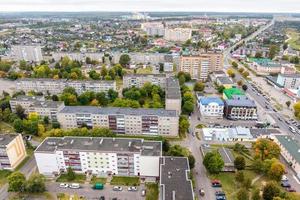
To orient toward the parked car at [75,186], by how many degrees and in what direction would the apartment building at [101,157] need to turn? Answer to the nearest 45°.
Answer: approximately 45° to its right

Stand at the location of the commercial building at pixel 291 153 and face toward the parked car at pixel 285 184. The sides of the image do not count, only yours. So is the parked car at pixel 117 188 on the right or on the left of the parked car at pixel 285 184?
right

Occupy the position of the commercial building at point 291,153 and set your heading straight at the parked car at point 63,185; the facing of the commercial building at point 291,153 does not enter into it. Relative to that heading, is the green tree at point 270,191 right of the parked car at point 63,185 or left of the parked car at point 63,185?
left

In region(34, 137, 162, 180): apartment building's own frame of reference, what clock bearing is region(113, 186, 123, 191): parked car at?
The parked car is roughly at 11 o'clock from the apartment building.

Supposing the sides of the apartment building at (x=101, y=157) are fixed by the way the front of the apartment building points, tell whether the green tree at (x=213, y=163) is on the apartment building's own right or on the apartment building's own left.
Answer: on the apartment building's own left

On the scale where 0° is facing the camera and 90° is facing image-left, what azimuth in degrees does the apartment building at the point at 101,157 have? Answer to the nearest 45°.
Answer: approximately 0°

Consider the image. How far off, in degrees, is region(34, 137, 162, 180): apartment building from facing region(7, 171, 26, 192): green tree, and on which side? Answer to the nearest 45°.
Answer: approximately 90° to its right

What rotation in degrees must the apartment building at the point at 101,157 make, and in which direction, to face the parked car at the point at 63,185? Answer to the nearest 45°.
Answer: approximately 90° to its right

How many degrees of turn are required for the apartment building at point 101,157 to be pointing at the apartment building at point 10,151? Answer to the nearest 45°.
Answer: approximately 135° to its right

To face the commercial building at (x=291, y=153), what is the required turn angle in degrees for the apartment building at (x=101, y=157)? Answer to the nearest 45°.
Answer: approximately 90° to its left

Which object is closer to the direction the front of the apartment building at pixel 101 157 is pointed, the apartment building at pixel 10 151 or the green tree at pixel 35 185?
the green tree

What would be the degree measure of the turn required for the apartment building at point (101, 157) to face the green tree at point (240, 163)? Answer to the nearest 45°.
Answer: approximately 90° to its left
